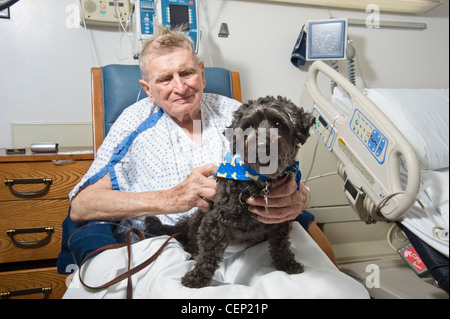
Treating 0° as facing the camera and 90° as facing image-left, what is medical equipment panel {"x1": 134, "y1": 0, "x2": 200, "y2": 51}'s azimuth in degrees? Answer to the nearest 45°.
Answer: approximately 0°

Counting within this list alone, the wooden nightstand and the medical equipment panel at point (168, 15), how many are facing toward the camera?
2

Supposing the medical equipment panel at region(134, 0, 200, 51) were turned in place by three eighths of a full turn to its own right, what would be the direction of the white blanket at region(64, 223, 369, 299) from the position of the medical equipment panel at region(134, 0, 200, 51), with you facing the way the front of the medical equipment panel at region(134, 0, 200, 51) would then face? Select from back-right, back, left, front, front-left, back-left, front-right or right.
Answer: back-left

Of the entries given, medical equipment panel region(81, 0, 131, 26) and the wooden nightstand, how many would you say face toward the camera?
2

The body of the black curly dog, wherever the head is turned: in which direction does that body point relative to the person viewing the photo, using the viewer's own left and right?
facing the viewer and to the right of the viewer

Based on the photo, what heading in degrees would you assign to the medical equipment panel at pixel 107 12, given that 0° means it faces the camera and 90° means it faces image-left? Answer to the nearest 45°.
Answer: approximately 0°

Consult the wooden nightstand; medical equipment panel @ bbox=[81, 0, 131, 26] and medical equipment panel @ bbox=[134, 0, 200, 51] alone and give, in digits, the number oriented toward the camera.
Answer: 3

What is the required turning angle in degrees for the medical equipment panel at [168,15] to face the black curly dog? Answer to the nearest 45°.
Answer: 0° — it already faces it
